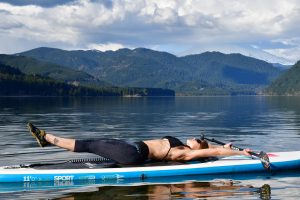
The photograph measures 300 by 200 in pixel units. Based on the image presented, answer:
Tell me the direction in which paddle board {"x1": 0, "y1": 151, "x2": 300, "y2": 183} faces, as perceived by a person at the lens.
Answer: facing to the right of the viewer
